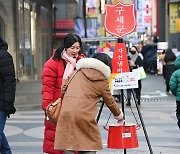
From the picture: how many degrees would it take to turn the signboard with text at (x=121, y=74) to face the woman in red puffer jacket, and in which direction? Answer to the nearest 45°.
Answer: approximately 45° to its right

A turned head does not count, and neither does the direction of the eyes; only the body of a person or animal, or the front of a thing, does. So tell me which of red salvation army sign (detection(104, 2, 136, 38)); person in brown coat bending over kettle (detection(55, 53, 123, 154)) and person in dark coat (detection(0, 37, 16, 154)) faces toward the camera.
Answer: the red salvation army sign

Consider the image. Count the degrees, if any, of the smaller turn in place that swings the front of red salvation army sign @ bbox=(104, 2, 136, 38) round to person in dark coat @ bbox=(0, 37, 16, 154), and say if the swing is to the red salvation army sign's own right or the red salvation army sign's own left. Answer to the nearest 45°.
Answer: approximately 45° to the red salvation army sign's own right

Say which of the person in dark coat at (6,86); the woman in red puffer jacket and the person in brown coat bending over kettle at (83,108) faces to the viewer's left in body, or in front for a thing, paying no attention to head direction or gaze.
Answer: the person in dark coat

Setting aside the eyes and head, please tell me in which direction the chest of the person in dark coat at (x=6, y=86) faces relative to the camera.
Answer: to the viewer's left

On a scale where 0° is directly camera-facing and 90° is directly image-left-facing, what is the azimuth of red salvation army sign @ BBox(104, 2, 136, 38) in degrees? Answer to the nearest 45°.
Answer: approximately 0°

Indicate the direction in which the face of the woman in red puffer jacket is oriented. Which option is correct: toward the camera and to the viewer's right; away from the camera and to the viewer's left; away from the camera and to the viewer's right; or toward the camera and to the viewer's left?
toward the camera and to the viewer's right

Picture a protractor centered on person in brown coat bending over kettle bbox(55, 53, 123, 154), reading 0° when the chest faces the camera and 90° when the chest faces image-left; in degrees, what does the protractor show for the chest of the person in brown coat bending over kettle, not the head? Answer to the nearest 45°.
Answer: approximately 225°

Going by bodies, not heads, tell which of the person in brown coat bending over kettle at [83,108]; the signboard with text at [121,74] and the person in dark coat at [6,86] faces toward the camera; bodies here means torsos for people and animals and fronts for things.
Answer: the signboard with text

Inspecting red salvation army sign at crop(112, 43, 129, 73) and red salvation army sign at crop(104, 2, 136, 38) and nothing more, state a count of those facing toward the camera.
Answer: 2

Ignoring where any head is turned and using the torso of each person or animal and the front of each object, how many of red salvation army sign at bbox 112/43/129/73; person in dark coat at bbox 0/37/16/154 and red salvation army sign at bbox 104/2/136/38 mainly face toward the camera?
2

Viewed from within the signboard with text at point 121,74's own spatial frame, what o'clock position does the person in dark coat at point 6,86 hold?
The person in dark coat is roughly at 2 o'clock from the signboard with text.
